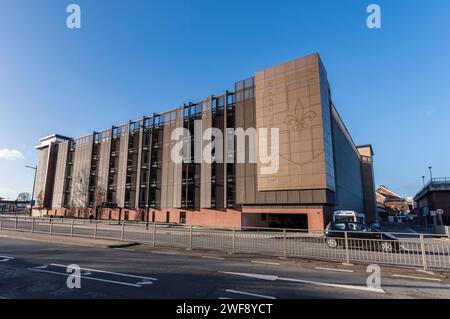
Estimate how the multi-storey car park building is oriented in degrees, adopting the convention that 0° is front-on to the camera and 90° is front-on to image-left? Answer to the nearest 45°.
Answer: approximately 45°
